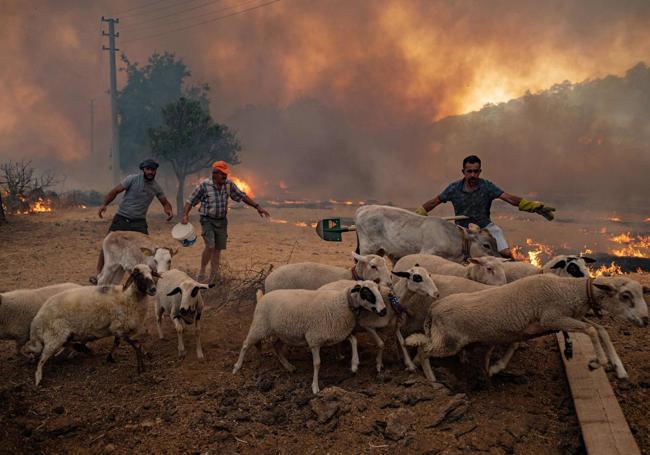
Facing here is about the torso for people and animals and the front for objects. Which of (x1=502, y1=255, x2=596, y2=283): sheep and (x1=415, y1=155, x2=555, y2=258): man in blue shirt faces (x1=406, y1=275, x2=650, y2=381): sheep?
the man in blue shirt

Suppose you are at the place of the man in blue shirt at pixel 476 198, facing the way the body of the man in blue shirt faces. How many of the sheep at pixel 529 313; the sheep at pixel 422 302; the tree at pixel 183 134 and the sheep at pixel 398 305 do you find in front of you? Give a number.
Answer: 3

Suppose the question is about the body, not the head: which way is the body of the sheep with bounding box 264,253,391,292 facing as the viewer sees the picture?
to the viewer's right

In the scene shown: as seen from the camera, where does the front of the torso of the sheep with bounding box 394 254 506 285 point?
to the viewer's right

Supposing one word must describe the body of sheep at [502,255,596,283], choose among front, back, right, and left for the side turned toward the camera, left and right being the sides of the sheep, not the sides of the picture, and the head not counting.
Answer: right

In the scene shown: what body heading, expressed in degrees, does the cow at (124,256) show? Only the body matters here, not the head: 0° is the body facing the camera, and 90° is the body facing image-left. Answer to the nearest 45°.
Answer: approximately 270°

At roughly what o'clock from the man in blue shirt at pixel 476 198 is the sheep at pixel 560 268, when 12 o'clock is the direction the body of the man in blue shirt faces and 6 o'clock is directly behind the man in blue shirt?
The sheep is roughly at 11 o'clock from the man in blue shirt.

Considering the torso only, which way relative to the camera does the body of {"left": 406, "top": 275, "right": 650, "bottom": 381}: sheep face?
to the viewer's right

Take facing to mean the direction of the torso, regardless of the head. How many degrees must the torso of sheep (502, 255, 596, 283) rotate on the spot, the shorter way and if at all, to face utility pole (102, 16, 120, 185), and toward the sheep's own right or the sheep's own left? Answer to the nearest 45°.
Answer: approximately 135° to the sheep's own left

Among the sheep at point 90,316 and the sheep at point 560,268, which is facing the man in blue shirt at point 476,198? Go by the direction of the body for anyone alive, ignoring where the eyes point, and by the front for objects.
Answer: the sheep at point 90,316

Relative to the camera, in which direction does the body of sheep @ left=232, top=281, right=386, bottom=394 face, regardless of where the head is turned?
to the viewer's right

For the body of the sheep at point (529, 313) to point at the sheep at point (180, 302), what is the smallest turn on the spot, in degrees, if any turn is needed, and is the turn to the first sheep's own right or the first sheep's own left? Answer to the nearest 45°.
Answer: approximately 180°
